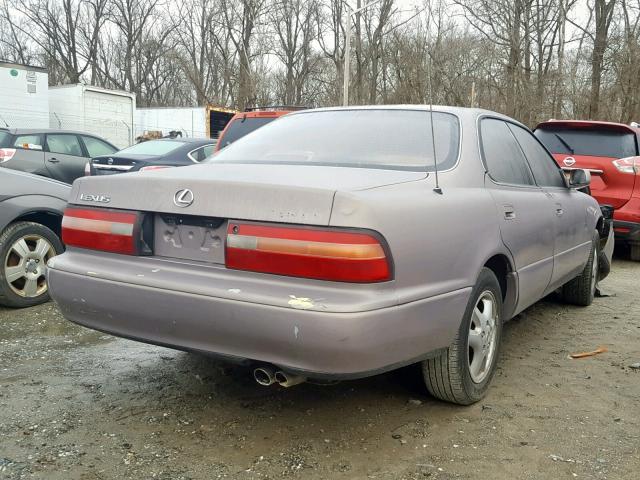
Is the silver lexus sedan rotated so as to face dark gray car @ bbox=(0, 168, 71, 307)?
no

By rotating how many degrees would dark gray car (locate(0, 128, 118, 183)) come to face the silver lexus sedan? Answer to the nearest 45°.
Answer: approximately 90° to its right

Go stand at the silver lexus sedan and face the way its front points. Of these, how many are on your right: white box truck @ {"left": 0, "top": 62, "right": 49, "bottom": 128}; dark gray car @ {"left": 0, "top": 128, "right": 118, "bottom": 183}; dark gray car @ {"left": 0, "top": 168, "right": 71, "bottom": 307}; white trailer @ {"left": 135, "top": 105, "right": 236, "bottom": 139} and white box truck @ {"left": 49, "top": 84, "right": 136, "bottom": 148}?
0

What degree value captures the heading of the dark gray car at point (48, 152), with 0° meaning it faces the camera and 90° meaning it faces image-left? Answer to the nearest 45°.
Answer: approximately 270°

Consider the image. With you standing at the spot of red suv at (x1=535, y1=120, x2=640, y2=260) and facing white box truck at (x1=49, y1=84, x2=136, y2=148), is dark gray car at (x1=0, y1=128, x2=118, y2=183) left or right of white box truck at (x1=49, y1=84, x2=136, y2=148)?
left

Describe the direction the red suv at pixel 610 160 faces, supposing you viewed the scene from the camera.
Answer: facing away from the viewer and to the right of the viewer

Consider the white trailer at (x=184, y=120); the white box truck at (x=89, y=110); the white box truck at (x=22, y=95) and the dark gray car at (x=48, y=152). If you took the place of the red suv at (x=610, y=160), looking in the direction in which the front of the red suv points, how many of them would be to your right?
0

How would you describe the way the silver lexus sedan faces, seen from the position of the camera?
facing away from the viewer and to the right of the viewer

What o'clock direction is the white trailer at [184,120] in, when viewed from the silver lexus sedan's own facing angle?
The white trailer is roughly at 10 o'clock from the silver lexus sedan.

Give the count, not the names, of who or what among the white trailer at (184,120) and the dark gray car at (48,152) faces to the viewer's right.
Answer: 1

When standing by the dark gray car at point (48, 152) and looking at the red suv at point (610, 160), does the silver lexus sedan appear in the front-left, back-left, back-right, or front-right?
front-right

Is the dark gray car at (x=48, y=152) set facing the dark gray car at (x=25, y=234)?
no

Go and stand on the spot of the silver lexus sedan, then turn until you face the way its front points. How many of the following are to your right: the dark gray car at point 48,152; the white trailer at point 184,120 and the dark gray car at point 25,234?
0

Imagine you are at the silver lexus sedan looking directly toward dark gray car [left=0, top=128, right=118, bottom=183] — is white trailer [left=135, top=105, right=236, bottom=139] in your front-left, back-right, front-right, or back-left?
front-right

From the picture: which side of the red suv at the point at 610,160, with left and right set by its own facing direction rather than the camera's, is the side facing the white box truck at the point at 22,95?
left

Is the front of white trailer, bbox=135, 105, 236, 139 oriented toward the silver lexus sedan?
no

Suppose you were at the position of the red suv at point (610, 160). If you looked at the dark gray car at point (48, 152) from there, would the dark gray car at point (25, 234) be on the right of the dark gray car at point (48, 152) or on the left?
left
